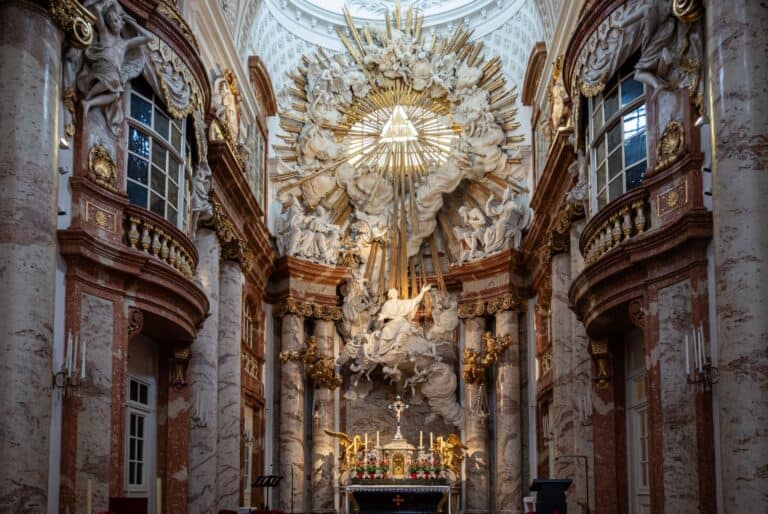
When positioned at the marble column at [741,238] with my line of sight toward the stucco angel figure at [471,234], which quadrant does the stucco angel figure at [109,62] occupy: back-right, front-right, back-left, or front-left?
front-left

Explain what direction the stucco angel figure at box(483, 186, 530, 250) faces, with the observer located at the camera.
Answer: facing the viewer and to the left of the viewer

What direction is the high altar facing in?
toward the camera

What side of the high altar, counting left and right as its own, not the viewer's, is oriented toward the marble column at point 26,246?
front

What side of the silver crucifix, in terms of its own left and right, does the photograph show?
front

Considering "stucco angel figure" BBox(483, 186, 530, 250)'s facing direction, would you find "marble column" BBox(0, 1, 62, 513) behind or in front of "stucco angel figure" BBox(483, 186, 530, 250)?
in front

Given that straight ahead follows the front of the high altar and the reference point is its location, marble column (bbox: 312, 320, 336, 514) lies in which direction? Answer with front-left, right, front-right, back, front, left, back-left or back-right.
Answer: right

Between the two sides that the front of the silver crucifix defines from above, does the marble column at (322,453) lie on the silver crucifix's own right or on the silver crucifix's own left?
on the silver crucifix's own right

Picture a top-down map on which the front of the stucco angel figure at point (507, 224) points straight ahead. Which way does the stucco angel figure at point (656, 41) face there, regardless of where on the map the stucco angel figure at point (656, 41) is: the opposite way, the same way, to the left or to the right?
the same way

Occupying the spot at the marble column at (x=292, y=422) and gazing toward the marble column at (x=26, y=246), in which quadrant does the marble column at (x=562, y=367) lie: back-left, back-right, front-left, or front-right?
front-left
